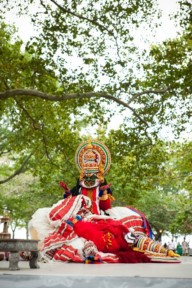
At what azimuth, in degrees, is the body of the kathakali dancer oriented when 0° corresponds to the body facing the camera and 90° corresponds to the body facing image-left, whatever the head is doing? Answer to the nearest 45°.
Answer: approximately 0°
